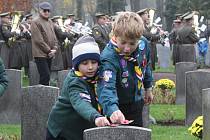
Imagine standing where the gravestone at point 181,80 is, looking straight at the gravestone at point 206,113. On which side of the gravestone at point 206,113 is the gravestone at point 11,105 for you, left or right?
right

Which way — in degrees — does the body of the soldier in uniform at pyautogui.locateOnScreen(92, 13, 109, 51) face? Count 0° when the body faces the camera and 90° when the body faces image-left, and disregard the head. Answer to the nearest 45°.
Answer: approximately 315°

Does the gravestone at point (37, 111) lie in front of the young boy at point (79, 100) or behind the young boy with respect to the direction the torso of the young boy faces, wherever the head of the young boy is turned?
behind

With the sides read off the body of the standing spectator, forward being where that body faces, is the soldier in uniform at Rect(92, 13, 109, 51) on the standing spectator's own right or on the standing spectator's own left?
on the standing spectator's own left

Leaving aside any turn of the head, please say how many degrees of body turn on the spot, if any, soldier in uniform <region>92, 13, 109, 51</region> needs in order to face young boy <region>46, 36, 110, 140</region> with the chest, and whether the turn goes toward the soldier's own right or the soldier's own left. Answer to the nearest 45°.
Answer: approximately 45° to the soldier's own right

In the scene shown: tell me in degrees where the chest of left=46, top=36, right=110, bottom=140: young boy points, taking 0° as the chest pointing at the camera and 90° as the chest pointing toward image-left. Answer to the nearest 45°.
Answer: approximately 315°
